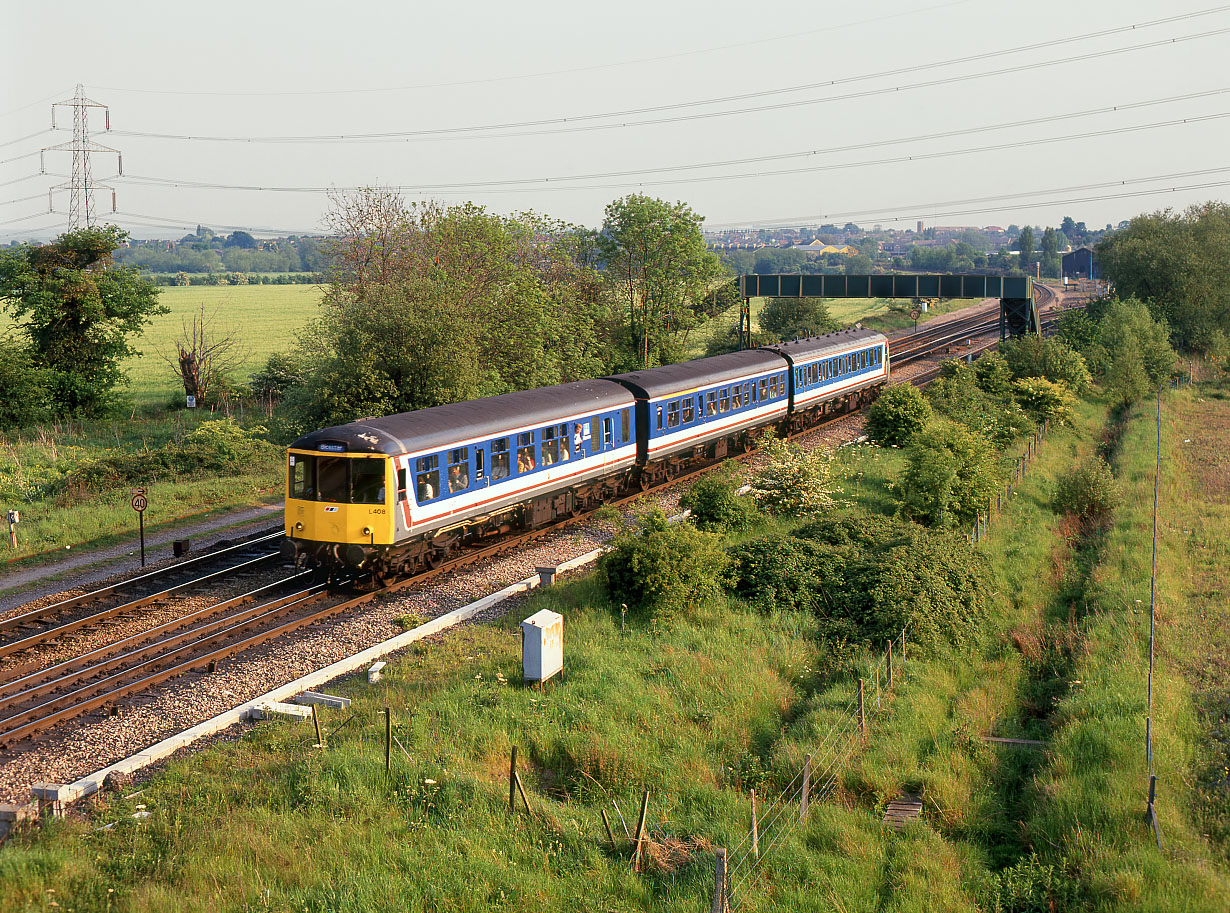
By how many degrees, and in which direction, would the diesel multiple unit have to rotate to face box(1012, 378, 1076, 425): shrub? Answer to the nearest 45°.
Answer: approximately 180°

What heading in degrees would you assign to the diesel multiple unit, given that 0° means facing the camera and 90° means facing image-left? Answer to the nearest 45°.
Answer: approximately 45°

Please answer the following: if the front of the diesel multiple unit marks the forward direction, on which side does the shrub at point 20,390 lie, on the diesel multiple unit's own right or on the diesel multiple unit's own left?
on the diesel multiple unit's own right

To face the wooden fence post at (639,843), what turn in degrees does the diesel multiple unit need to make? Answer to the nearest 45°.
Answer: approximately 45° to its left

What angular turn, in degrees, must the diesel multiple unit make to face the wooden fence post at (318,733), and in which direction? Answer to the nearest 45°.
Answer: approximately 45° to its left

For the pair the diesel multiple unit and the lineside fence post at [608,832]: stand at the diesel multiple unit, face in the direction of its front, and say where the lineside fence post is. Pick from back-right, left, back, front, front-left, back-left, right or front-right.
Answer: front-left

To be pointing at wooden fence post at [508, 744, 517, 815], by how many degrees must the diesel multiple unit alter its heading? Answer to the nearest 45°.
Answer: approximately 45° to its left

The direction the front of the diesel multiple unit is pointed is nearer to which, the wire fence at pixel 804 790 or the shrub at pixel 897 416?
the wire fence
